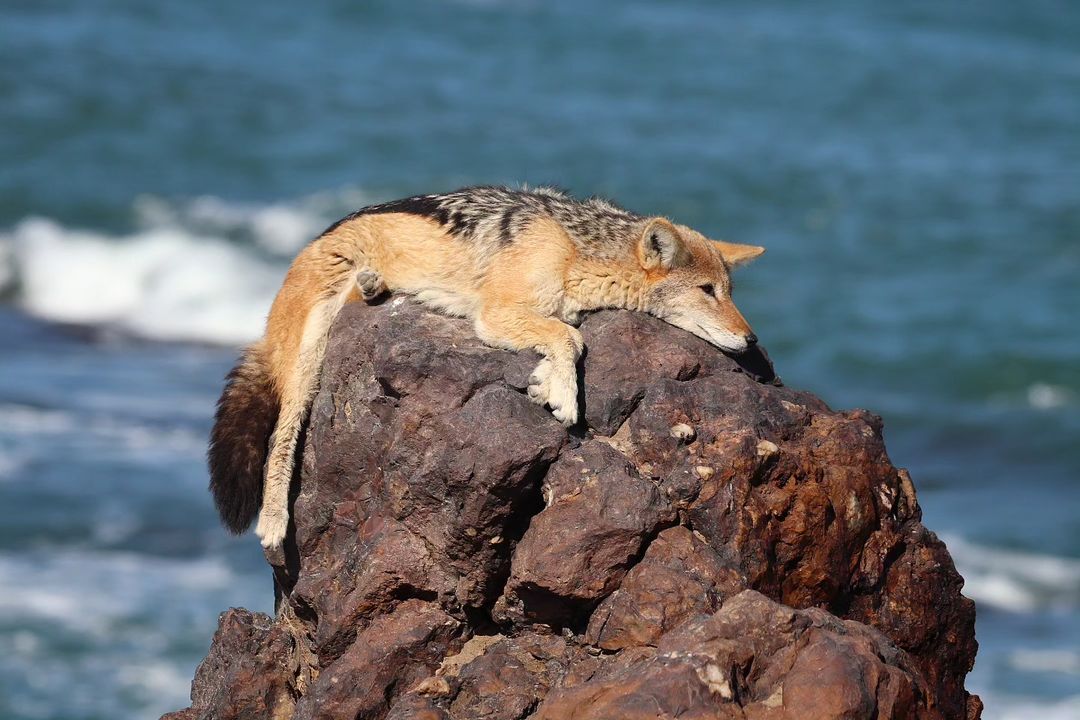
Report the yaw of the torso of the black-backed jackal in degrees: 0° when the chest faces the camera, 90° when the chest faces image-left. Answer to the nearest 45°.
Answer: approximately 270°
